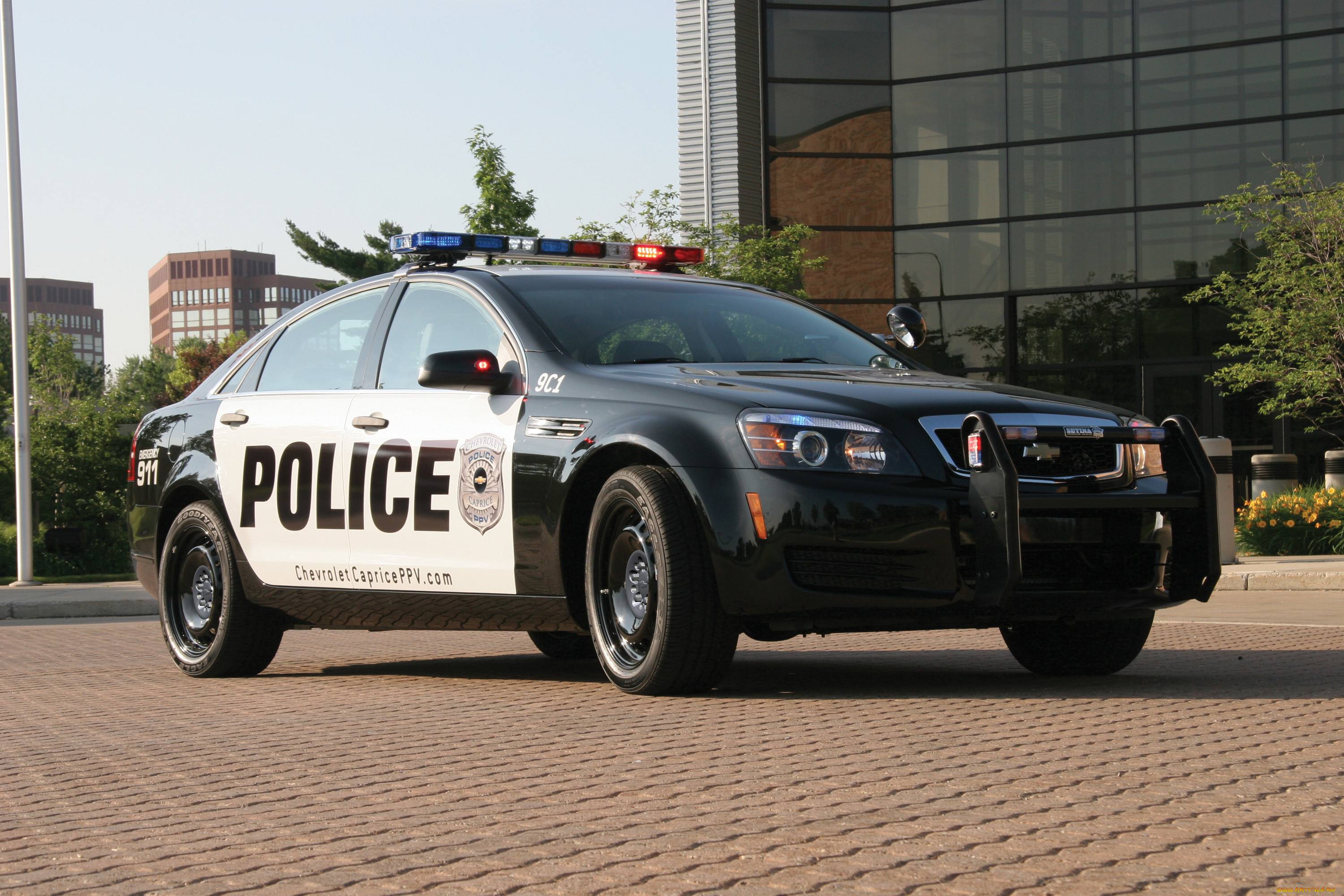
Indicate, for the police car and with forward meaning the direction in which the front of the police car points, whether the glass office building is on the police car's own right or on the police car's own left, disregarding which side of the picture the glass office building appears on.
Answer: on the police car's own left

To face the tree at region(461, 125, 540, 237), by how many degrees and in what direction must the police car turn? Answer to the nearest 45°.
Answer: approximately 135° to its left

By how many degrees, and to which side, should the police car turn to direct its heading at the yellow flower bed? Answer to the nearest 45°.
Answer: approximately 90° to its left

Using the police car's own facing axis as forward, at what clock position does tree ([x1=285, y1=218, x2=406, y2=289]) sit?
The tree is roughly at 7 o'clock from the police car.

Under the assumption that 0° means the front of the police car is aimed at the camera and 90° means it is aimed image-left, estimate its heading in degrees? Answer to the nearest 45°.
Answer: approximately 315°

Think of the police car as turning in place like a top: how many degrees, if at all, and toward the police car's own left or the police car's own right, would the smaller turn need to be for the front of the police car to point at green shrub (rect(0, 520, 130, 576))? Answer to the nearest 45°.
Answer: approximately 180°

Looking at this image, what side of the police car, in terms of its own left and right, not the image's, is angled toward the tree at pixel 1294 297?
left

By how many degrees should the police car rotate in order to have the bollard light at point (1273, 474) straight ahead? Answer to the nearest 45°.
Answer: approximately 90° to its left

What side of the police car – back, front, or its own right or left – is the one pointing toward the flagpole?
back

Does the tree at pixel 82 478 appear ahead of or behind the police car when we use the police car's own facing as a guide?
behind

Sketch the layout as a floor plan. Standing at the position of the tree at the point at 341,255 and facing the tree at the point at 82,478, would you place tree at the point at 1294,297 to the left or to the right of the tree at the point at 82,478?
left
